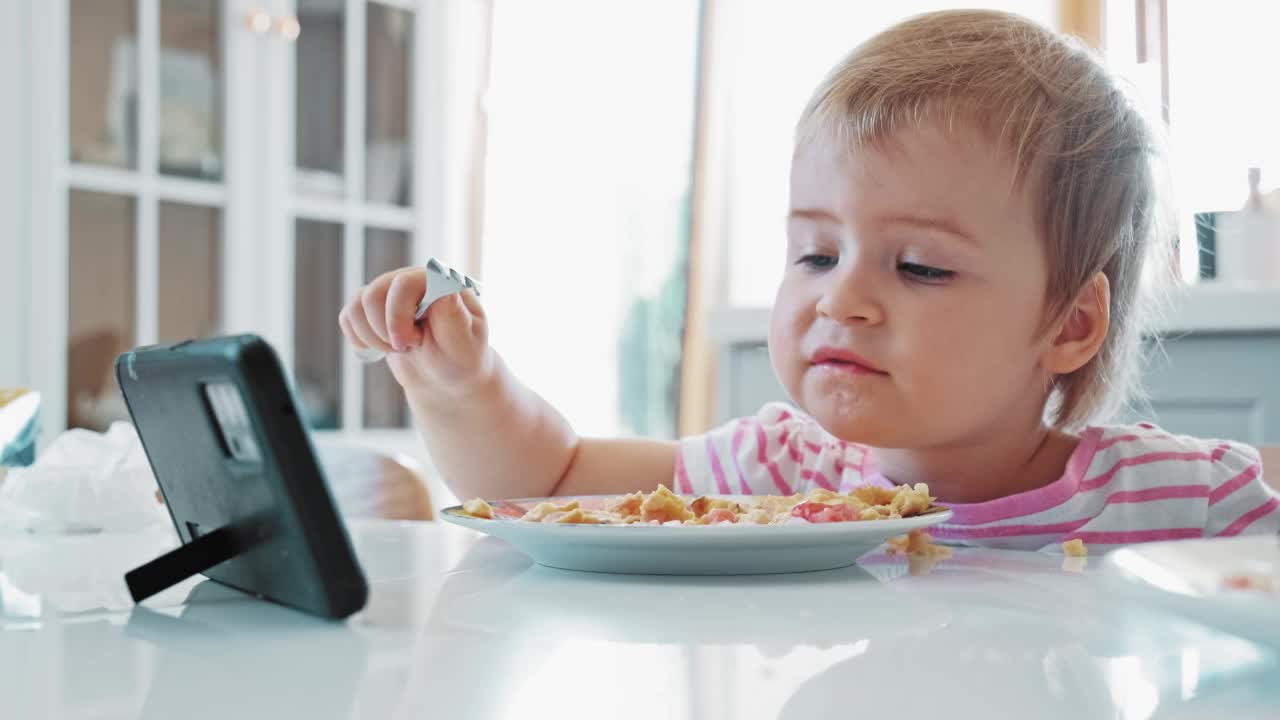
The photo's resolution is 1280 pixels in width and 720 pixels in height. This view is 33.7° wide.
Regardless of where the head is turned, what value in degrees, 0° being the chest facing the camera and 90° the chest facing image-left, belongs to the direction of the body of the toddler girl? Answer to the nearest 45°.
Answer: approximately 45°

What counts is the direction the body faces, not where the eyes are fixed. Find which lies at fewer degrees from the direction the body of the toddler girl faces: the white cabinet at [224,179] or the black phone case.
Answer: the black phone case

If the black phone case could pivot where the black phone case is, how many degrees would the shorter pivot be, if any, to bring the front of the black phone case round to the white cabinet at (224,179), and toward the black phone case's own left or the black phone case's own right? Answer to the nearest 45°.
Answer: approximately 45° to the black phone case's own left

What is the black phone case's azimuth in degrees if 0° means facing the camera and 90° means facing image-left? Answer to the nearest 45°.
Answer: approximately 225°

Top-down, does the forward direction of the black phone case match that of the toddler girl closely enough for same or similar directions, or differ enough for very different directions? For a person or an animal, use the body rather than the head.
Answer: very different directions
